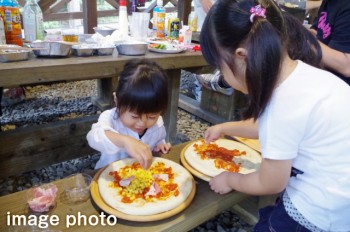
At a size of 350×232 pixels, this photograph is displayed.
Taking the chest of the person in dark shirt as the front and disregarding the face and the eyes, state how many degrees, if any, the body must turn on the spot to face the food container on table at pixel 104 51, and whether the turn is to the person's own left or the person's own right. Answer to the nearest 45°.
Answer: approximately 45° to the person's own right

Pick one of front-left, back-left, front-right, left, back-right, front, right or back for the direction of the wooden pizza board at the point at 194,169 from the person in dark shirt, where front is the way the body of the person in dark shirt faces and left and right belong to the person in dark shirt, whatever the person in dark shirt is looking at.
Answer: front

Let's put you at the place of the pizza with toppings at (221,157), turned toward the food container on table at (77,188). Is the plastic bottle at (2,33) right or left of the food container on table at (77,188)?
right

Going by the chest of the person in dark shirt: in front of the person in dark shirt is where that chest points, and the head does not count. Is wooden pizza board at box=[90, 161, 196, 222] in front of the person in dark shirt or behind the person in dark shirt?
in front

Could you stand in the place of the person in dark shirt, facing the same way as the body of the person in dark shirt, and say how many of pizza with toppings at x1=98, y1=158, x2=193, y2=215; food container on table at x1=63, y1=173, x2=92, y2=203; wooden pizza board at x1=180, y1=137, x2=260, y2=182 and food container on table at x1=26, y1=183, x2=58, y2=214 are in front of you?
4

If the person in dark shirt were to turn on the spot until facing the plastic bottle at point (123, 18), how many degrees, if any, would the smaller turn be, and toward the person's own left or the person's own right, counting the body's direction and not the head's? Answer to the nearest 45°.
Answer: approximately 45° to the person's own right

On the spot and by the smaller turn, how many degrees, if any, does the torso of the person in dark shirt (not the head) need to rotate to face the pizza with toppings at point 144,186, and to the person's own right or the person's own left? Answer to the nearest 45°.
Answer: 0° — they already face it

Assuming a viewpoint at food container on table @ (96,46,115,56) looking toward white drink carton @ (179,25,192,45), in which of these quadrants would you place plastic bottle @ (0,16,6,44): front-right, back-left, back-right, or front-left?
back-left

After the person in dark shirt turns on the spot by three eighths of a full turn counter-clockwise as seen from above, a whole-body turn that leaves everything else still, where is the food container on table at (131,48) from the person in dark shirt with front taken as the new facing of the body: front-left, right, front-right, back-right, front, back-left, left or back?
back

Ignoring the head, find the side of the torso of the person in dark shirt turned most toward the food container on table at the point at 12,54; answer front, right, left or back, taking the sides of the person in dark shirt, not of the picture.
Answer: front

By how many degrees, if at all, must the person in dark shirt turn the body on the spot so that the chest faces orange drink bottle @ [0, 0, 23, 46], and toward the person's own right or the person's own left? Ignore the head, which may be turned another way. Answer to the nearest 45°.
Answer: approximately 45° to the person's own right

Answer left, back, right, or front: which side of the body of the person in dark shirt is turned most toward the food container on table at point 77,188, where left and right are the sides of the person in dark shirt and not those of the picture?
front

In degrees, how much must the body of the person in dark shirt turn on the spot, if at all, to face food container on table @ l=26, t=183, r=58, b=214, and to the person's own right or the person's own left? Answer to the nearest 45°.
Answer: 0° — they already face it
